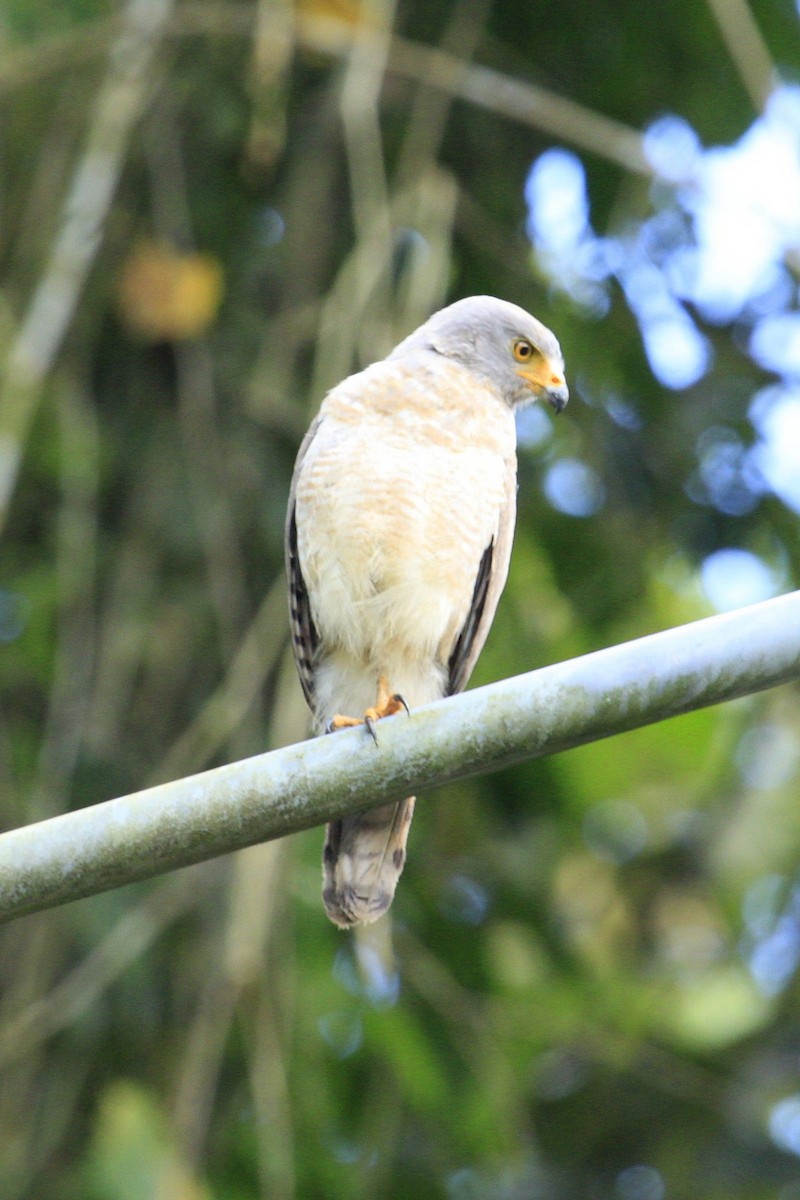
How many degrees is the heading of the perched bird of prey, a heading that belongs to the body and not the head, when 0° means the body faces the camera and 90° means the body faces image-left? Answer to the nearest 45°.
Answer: approximately 0°

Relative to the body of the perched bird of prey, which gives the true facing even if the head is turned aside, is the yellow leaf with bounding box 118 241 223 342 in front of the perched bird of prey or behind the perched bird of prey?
behind
